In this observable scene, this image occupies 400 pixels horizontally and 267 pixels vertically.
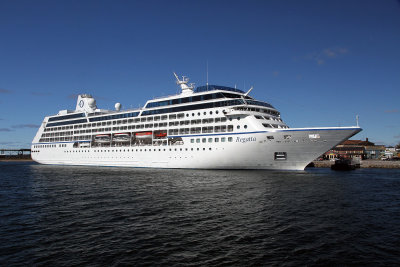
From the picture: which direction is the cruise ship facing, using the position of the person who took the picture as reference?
facing the viewer and to the right of the viewer
